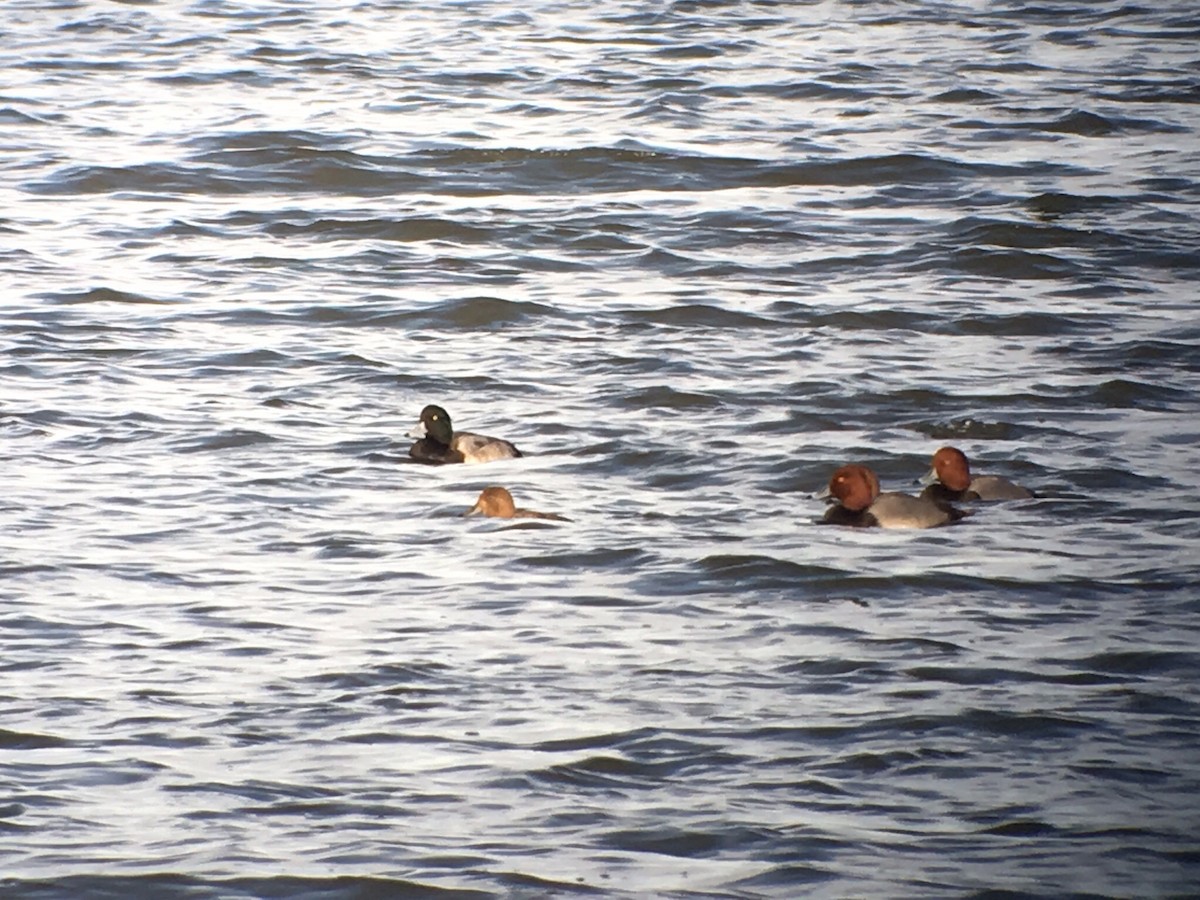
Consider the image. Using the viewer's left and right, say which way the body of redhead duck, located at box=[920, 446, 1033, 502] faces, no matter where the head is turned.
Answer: facing to the left of the viewer

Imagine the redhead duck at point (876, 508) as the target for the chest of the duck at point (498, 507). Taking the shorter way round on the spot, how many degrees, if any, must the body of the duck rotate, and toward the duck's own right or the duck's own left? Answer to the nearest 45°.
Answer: approximately 180°

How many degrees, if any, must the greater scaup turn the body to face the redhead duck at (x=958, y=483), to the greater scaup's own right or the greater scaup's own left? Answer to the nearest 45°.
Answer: approximately 135° to the greater scaup's own left

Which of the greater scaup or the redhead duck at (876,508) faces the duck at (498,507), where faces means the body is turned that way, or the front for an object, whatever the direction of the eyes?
the redhead duck

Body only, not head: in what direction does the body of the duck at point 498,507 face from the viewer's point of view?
to the viewer's left

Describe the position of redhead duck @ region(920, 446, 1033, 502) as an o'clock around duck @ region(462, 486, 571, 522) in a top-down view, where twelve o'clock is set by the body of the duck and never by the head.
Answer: The redhead duck is roughly at 6 o'clock from the duck.

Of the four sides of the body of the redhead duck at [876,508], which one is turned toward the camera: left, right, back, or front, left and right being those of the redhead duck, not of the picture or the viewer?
left

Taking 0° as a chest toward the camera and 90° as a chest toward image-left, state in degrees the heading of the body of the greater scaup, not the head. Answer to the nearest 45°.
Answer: approximately 90°
